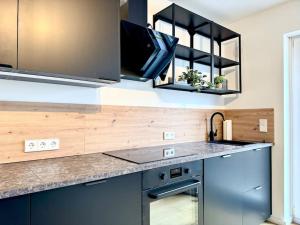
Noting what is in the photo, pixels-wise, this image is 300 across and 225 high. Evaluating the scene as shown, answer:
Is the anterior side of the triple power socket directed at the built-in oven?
no

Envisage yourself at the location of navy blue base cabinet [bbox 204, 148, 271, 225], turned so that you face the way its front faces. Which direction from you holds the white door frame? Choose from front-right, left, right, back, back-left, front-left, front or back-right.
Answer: left

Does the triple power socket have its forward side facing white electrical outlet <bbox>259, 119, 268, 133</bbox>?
no

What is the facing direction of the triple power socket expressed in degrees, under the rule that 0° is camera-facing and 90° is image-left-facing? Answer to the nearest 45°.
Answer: approximately 0°

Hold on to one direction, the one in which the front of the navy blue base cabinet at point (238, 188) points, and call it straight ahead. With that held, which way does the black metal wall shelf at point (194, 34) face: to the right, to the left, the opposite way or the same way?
the same way

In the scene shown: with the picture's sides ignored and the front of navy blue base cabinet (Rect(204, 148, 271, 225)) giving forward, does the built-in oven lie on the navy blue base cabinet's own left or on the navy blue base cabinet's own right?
on the navy blue base cabinet's own right

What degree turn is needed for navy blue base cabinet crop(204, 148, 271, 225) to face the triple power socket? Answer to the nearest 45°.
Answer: approximately 90° to its right

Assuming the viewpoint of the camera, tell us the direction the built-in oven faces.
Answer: facing the viewer and to the right of the viewer

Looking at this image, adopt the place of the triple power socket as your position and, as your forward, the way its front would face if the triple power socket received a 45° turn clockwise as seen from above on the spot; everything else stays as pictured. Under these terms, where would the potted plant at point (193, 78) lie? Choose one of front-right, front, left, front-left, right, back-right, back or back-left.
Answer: back-left

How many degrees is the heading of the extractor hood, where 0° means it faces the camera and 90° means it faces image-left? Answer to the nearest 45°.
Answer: approximately 315°

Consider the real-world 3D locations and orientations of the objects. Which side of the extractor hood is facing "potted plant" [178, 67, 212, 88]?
left

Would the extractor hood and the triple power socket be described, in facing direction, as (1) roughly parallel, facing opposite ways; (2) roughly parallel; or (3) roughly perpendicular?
roughly parallel

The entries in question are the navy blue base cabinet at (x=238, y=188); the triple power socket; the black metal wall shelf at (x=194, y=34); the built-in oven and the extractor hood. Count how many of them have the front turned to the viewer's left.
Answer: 0

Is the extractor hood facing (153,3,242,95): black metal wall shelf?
no

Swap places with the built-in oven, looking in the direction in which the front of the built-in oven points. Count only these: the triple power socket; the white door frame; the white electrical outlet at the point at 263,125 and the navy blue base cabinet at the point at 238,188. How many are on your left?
3
